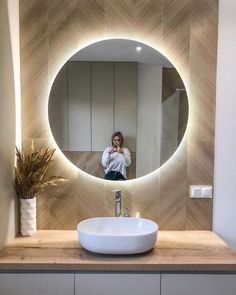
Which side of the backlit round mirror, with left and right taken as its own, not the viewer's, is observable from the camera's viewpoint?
front

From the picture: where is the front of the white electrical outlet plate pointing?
toward the camera

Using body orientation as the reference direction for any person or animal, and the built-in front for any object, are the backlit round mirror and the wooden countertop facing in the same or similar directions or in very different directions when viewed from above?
same or similar directions

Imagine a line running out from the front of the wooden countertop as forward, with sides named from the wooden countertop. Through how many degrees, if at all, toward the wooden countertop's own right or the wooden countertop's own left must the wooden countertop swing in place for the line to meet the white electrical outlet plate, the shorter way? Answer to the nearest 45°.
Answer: approximately 135° to the wooden countertop's own left

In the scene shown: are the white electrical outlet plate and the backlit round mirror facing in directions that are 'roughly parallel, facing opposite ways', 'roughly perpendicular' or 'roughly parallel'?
roughly parallel

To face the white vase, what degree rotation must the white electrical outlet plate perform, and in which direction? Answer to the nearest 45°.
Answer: approximately 90° to its right
